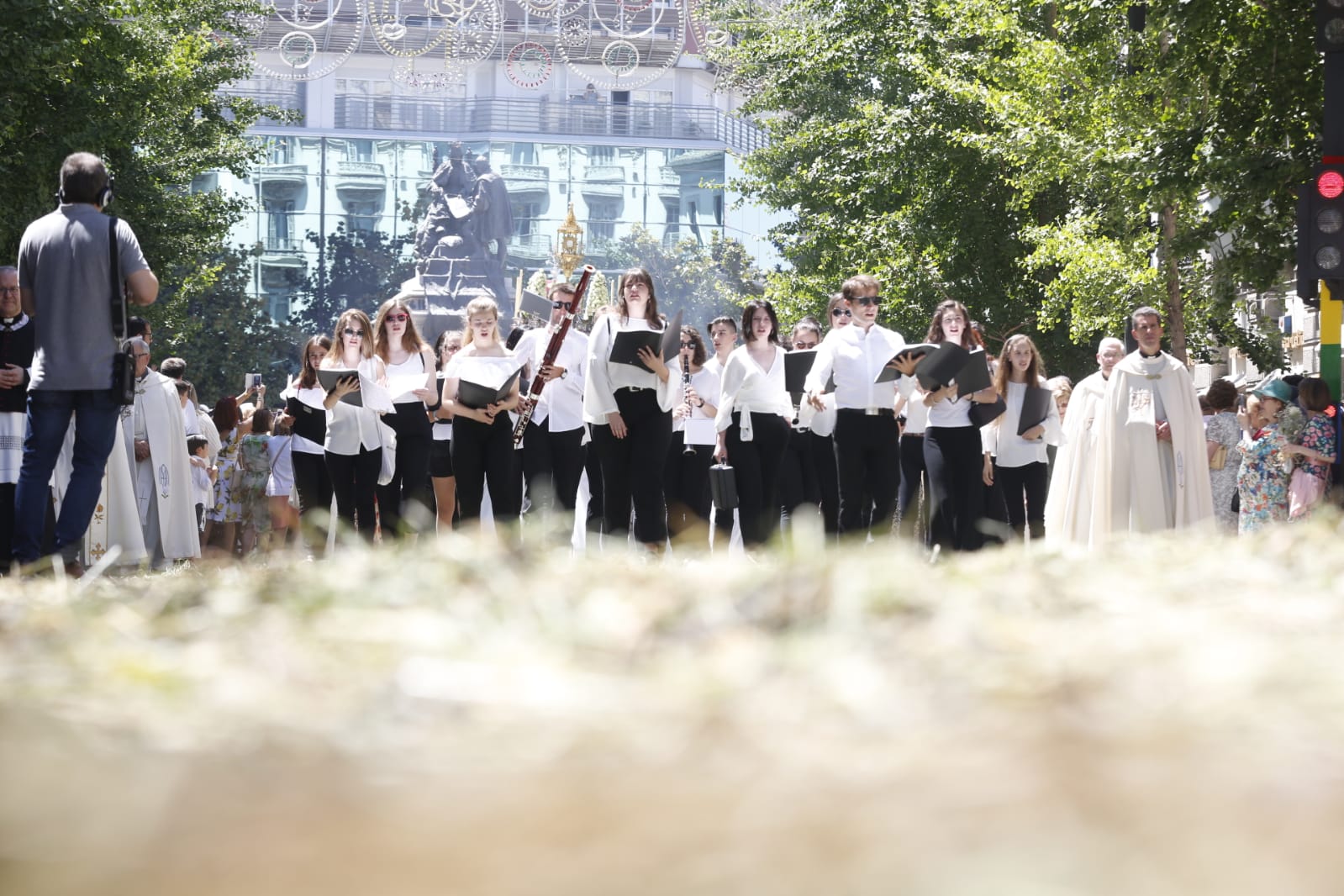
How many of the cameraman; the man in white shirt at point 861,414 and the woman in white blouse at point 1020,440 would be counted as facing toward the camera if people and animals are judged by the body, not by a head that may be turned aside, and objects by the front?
2

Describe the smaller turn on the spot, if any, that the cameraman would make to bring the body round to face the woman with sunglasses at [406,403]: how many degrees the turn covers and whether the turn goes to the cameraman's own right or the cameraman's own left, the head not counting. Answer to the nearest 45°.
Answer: approximately 45° to the cameraman's own right

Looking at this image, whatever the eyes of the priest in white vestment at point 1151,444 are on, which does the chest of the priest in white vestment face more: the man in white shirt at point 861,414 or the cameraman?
the cameraman

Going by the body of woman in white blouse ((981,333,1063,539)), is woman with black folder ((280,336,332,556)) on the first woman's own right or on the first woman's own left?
on the first woman's own right

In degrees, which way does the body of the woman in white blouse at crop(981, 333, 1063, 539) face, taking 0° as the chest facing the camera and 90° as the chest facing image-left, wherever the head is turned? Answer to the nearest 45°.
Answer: approximately 0°

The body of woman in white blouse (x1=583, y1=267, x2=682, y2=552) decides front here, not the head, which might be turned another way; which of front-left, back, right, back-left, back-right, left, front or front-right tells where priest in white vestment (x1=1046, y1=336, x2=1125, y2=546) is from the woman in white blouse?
back-left

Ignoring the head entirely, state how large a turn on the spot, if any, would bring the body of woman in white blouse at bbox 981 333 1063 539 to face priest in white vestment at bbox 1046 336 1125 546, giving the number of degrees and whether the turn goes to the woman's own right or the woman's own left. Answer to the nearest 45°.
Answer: approximately 45° to the woman's own left

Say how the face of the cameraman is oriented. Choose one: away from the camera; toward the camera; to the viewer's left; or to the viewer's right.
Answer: away from the camera

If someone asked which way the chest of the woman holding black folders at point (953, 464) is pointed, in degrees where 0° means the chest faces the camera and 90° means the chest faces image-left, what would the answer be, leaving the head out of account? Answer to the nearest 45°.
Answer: approximately 0°

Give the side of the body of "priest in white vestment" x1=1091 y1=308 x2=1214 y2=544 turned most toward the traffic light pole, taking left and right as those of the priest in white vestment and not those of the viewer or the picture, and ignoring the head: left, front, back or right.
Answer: left

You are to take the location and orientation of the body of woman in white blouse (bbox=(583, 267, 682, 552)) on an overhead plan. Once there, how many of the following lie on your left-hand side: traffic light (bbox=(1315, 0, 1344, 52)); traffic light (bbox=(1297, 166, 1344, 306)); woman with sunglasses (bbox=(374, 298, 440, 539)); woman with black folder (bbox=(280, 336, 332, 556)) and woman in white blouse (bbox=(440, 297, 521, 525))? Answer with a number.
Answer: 2

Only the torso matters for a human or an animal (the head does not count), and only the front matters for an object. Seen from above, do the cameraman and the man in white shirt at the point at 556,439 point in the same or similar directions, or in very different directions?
very different directions

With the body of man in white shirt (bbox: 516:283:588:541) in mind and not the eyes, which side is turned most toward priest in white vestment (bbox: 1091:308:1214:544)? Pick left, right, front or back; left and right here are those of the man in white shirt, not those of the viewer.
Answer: left

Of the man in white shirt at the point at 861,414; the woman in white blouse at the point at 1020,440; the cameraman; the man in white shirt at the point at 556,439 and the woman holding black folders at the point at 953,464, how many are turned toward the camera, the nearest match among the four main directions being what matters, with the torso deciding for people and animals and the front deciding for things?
4

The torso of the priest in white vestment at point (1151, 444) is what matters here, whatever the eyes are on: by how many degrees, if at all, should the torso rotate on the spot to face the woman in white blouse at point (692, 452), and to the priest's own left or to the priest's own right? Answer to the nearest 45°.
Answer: approximately 135° to the priest's own right
